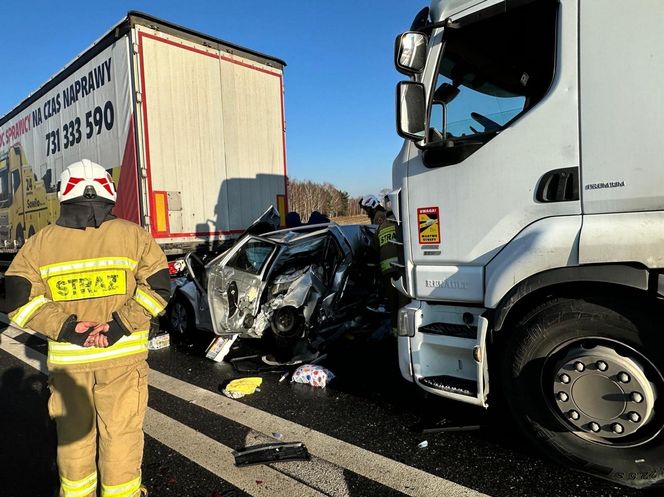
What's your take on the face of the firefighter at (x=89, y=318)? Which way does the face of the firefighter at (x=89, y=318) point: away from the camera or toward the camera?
away from the camera

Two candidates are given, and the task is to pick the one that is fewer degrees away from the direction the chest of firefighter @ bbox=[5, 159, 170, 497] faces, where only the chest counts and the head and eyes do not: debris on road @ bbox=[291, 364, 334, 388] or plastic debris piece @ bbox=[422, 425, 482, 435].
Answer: the debris on road

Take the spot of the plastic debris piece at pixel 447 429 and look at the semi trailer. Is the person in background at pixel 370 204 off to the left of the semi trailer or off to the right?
right

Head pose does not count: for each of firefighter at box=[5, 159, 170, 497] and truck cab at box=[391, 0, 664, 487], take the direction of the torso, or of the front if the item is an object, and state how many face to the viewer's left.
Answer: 1

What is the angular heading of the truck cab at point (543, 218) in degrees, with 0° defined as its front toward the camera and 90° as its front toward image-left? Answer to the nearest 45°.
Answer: approximately 90°

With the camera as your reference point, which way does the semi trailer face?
facing away from the viewer and to the left of the viewer

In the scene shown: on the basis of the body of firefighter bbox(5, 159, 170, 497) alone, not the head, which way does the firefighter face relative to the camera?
away from the camera

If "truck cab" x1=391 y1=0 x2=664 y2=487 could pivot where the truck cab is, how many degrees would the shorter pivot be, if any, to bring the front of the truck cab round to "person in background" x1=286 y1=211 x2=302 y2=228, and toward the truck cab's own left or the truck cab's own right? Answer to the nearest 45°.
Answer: approximately 45° to the truck cab's own right

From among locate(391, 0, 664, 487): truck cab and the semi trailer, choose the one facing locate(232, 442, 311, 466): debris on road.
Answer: the truck cab

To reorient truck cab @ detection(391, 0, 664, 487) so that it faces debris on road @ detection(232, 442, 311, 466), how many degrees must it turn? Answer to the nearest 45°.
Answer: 0° — it already faces it
